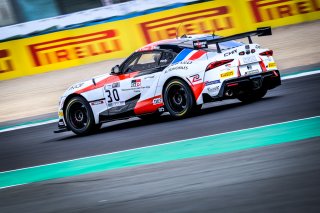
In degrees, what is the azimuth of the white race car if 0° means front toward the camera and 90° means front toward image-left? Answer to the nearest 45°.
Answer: approximately 135°

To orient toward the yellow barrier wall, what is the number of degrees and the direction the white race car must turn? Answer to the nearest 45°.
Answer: approximately 45° to its right
